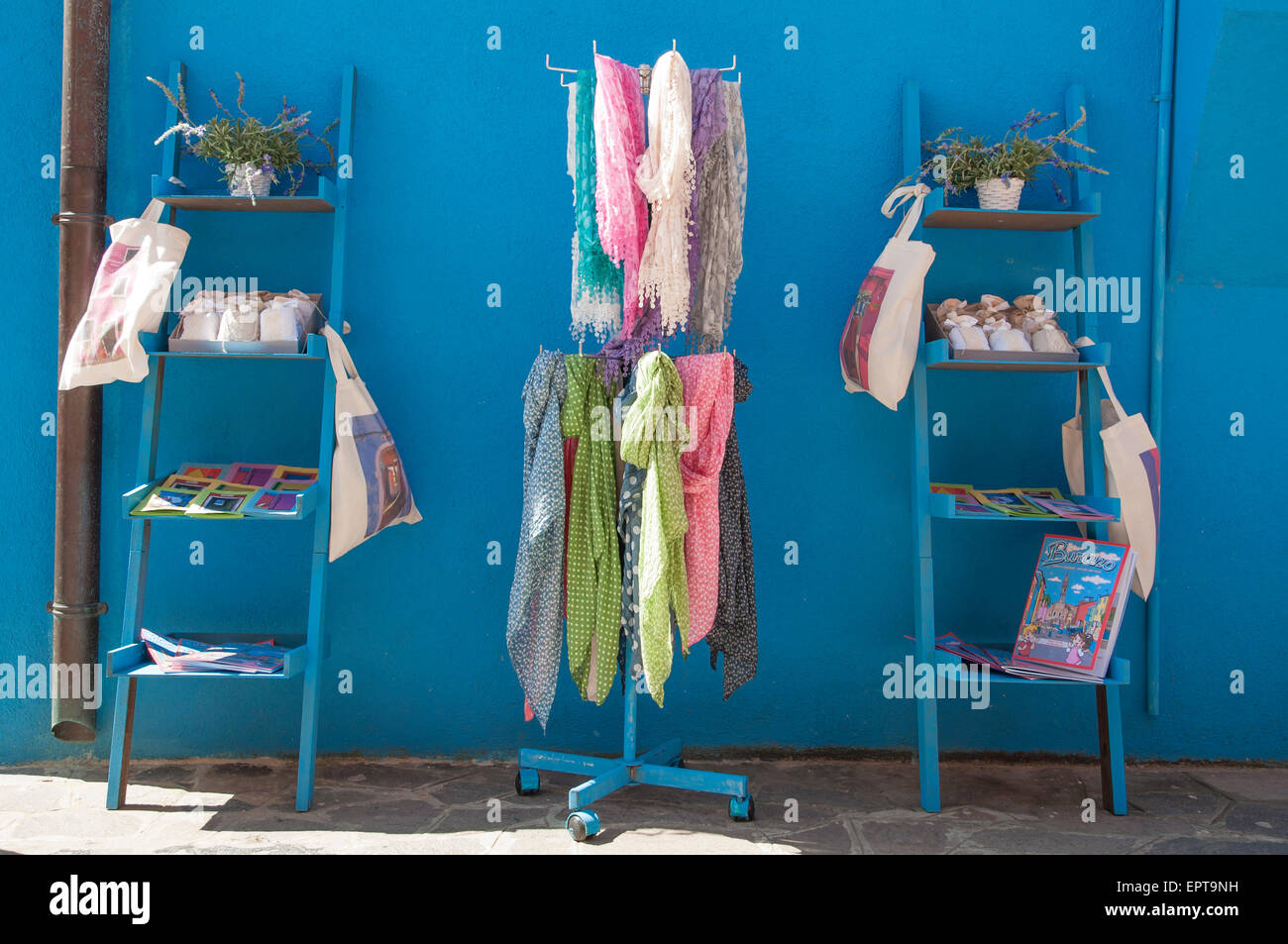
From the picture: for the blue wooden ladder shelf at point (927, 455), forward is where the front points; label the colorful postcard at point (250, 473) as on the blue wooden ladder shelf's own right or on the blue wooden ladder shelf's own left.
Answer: on the blue wooden ladder shelf's own right

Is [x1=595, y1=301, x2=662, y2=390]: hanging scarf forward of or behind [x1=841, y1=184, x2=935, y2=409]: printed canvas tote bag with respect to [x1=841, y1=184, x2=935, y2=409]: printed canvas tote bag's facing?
forward

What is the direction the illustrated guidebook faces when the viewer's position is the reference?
facing the viewer

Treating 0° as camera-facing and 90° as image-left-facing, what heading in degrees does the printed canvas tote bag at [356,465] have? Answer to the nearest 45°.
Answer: approximately 315°

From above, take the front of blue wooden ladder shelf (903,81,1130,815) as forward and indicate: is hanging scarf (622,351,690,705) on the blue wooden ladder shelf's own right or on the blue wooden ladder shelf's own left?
on the blue wooden ladder shelf's own right

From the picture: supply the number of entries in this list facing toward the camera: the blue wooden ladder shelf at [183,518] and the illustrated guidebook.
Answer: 2

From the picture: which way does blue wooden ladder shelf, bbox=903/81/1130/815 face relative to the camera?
toward the camera

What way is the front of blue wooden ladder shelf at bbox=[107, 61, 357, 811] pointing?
toward the camera
